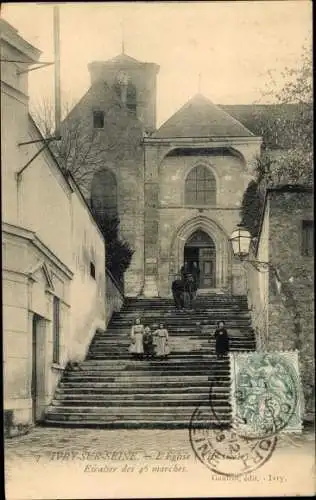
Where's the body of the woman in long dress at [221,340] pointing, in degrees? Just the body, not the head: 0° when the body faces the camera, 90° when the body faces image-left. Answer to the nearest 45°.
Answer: approximately 0°

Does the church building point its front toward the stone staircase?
yes

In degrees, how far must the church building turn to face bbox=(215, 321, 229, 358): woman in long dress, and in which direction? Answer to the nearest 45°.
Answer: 0° — it already faces them

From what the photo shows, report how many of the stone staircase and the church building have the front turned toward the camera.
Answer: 2

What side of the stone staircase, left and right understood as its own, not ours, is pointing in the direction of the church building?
back

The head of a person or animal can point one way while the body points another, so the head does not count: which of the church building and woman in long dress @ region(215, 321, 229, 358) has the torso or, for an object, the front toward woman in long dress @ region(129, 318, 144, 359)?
the church building
